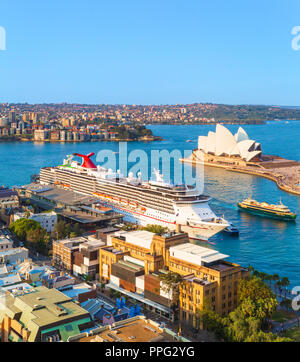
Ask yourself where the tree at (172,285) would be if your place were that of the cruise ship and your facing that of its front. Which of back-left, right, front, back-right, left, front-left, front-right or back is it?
front-right

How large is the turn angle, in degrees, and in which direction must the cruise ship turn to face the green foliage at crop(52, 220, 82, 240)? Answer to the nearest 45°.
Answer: approximately 90° to its right

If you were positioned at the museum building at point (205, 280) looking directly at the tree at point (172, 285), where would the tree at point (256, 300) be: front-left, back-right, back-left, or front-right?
back-left

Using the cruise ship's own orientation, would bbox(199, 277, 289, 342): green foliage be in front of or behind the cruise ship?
in front

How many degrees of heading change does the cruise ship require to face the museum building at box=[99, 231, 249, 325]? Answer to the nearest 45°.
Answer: approximately 45° to its right

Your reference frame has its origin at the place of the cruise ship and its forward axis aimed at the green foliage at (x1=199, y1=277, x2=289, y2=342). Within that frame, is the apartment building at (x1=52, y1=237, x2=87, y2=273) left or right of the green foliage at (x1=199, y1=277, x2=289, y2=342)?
right

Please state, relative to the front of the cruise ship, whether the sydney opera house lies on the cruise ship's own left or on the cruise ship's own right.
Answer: on the cruise ship's own left
